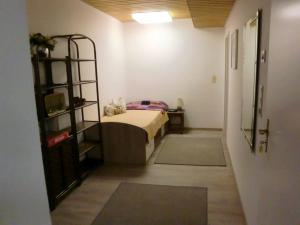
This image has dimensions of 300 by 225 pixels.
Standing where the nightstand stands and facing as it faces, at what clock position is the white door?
The white door is roughly at 12 o'clock from the nightstand.

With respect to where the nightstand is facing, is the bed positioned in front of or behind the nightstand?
in front

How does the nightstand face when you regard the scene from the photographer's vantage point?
facing the viewer

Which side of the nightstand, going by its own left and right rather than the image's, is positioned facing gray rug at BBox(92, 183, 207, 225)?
front

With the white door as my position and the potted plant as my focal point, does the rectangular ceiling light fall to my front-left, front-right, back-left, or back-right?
front-right

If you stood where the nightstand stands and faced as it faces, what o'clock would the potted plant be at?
The potted plant is roughly at 1 o'clock from the nightstand.

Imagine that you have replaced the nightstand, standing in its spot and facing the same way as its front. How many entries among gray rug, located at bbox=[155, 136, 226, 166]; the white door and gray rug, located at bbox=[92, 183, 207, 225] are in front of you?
3

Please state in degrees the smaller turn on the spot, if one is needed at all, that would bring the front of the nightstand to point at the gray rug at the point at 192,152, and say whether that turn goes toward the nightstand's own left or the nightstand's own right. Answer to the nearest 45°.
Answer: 0° — it already faces it
